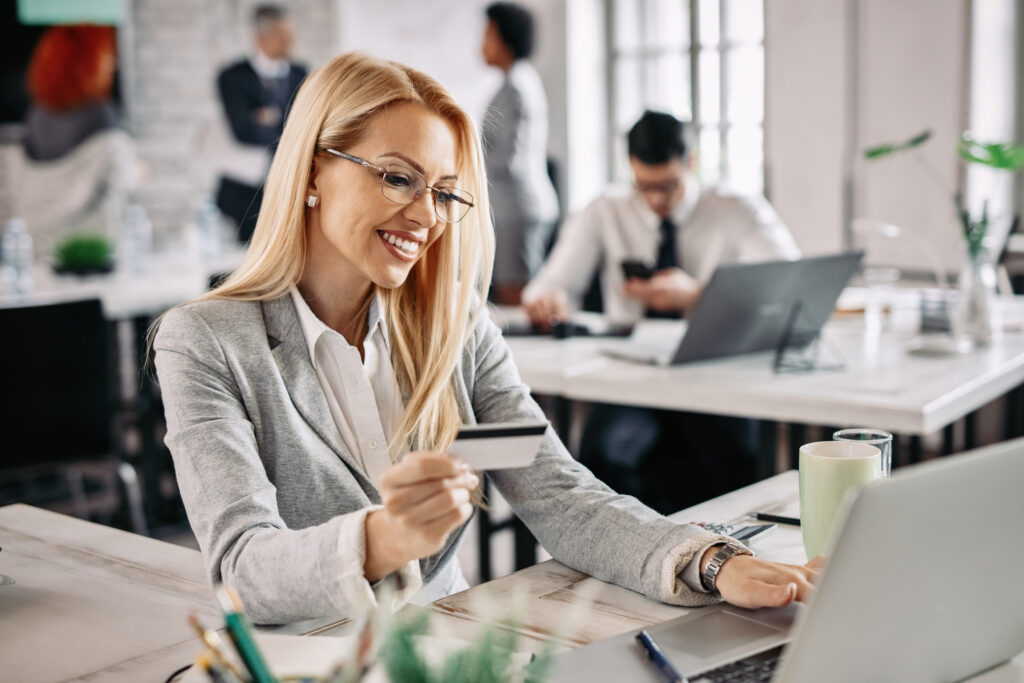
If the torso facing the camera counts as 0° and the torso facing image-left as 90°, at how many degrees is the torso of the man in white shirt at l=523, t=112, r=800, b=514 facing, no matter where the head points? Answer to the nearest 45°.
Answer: approximately 0°

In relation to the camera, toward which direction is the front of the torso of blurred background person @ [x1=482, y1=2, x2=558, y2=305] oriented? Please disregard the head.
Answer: to the viewer's left

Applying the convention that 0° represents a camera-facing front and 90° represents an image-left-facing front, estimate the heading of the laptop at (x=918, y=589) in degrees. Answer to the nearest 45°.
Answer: approximately 135°

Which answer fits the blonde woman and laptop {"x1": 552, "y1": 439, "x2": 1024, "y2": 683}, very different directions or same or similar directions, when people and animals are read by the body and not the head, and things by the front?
very different directions

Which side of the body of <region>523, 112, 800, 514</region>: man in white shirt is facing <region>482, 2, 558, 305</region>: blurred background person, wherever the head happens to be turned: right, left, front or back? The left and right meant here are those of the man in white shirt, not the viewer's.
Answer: back

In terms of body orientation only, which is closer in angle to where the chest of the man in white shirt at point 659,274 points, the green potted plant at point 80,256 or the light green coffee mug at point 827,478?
the light green coffee mug

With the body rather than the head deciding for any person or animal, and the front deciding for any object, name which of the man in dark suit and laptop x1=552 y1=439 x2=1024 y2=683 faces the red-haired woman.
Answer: the laptop

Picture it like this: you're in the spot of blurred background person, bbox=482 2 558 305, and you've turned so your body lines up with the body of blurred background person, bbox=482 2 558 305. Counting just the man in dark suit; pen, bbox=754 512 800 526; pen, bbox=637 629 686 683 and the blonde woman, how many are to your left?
3

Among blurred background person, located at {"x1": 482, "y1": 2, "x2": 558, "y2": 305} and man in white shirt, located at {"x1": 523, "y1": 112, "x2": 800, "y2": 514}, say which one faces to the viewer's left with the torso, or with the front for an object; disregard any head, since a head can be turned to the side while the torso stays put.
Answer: the blurred background person

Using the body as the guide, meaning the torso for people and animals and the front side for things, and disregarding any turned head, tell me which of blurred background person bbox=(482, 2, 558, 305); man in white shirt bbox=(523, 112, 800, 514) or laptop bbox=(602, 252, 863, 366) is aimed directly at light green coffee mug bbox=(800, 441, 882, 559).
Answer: the man in white shirt

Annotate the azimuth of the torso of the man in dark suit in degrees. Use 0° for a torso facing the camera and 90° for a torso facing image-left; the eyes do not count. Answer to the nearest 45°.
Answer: approximately 315°

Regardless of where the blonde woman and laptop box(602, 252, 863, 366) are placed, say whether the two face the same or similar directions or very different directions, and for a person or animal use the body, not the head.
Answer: very different directions
